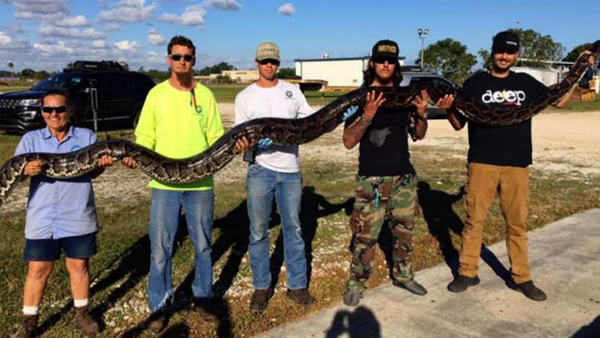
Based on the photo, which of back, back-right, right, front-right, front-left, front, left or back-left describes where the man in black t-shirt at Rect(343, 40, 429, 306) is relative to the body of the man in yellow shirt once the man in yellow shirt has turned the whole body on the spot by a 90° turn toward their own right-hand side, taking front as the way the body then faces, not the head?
back

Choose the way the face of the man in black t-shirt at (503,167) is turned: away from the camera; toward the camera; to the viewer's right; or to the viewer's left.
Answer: toward the camera

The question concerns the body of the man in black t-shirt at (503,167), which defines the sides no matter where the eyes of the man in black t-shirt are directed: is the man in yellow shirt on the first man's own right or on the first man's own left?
on the first man's own right

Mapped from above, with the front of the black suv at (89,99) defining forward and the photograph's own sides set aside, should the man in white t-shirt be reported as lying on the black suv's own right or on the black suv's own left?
on the black suv's own left

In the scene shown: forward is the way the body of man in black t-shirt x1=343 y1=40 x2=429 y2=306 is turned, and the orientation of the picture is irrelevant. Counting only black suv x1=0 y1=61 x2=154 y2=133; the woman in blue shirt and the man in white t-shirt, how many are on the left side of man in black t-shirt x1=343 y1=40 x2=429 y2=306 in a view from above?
0

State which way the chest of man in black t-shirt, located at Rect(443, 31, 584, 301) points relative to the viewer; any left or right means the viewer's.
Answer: facing the viewer

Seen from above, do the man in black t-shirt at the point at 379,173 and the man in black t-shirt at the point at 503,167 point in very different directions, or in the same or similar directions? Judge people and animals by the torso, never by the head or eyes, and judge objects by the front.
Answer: same or similar directions

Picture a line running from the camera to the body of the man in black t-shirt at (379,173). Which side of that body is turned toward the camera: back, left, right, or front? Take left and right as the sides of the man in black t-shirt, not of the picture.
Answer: front

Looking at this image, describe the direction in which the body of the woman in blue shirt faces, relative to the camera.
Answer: toward the camera

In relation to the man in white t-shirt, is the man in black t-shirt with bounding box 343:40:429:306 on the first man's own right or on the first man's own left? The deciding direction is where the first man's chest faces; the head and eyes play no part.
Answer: on the first man's own left

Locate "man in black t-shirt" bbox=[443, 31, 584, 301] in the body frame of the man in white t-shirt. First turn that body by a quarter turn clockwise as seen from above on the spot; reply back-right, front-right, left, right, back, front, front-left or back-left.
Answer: back

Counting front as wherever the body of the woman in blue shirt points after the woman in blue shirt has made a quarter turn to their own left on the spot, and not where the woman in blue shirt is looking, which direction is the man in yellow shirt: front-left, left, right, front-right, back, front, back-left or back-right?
front

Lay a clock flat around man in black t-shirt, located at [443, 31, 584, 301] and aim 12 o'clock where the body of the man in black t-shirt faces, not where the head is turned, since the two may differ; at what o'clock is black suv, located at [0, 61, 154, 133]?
The black suv is roughly at 4 o'clock from the man in black t-shirt.

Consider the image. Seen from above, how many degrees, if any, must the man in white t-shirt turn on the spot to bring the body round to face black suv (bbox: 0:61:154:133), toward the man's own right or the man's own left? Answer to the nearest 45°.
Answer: approximately 135° to the man's own right

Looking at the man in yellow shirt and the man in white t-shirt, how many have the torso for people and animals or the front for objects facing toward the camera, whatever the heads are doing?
2

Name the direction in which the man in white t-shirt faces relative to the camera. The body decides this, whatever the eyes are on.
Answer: toward the camera

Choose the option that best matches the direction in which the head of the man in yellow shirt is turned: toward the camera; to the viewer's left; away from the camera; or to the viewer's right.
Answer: toward the camera
